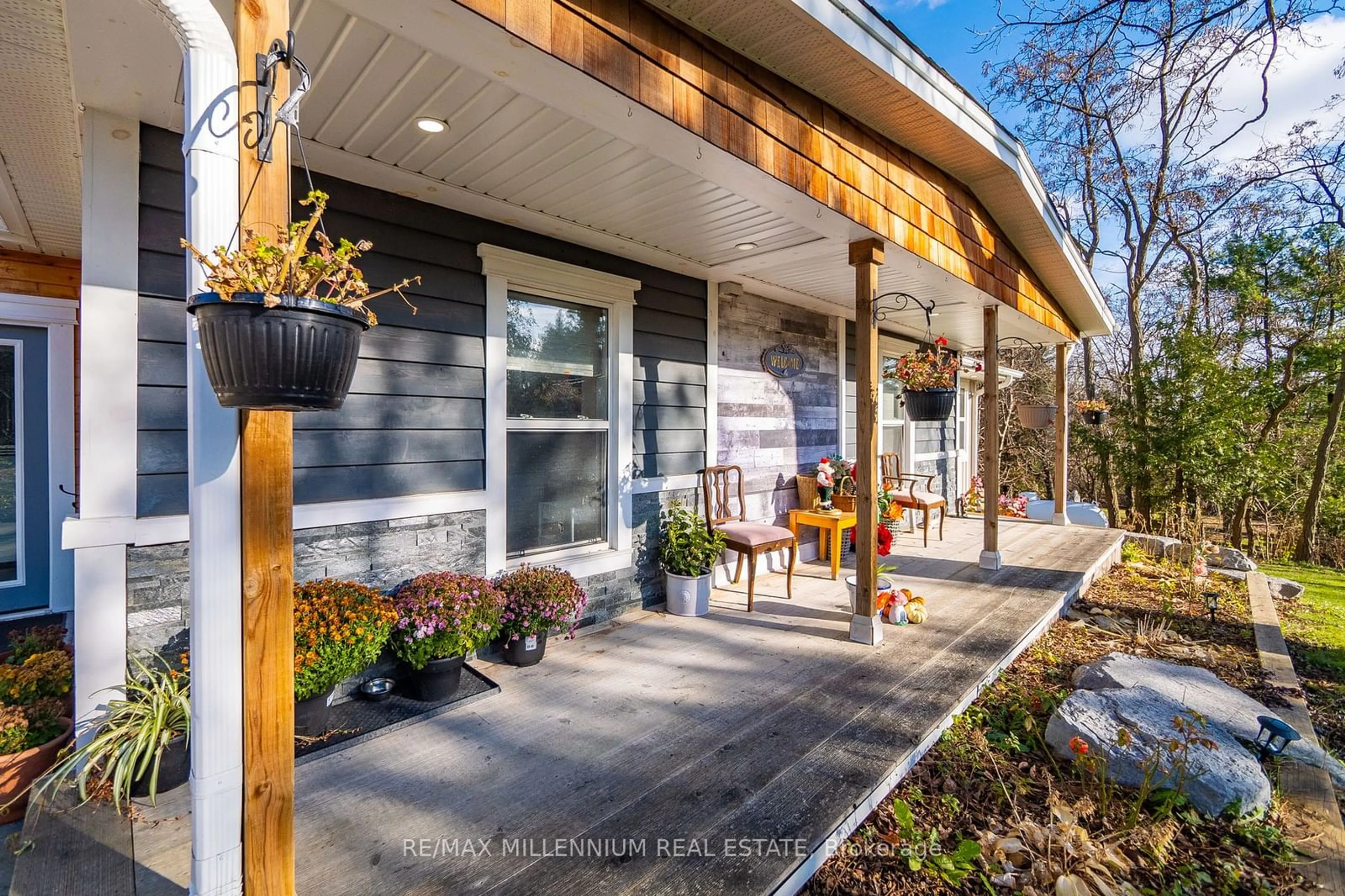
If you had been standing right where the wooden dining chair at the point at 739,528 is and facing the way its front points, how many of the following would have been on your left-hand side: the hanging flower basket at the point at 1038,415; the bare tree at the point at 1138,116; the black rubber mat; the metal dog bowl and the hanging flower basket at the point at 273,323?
2

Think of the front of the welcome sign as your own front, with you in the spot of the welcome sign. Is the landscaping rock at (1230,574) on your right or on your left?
on your left

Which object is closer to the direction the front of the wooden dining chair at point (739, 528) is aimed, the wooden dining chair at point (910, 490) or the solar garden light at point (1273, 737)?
the solar garden light

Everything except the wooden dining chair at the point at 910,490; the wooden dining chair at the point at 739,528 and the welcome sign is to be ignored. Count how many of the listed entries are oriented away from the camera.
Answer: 0

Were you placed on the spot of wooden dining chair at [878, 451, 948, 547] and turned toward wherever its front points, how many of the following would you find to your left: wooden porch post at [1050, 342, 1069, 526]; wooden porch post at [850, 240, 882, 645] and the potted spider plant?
1

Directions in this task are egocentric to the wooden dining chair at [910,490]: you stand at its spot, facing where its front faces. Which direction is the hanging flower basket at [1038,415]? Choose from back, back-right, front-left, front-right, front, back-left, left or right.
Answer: left

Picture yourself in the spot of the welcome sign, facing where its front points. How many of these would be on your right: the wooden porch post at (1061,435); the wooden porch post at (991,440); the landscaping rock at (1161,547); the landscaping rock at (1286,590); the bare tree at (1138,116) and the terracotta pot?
1

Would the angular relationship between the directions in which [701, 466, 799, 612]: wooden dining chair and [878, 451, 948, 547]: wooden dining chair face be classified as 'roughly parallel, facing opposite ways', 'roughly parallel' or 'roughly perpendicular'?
roughly parallel

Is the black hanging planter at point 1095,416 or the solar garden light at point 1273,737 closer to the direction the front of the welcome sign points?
the solar garden light

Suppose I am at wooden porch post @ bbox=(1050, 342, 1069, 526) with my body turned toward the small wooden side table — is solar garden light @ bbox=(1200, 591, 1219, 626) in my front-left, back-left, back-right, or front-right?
front-left

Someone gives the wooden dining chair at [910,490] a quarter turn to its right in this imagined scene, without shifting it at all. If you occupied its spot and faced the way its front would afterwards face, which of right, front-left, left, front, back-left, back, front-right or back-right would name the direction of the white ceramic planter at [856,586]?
front-left

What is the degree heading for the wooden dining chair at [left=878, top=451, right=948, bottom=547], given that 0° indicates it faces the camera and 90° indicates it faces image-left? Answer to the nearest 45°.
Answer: approximately 315°

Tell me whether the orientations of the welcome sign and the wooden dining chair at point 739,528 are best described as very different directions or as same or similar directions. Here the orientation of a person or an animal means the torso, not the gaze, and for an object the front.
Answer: same or similar directions

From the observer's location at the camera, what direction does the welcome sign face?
facing the viewer and to the right of the viewer

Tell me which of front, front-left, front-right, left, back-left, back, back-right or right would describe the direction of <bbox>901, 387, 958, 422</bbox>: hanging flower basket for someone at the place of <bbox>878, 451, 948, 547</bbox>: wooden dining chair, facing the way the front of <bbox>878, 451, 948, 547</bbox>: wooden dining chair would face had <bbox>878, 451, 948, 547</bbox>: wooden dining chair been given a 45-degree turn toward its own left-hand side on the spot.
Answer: right

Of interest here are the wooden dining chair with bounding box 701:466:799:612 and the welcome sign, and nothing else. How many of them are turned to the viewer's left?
0
